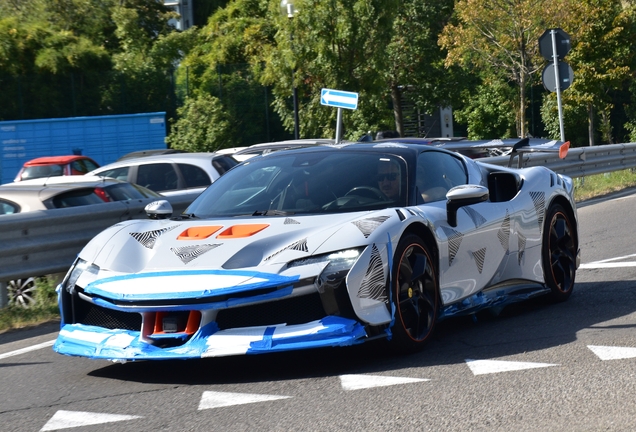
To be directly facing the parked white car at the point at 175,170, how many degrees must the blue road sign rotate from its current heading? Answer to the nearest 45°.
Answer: approximately 45° to its right

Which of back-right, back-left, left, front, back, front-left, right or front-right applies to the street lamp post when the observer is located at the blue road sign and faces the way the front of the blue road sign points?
back

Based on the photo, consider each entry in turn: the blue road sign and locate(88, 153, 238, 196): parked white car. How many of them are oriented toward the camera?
1

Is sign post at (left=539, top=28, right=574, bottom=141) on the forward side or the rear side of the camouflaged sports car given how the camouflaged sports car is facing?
on the rear side

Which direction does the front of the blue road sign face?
toward the camera

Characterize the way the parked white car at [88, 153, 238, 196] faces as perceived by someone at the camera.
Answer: facing away from the viewer and to the left of the viewer

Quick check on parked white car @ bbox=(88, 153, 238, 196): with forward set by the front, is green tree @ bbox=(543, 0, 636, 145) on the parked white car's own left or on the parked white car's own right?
on the parked white car's own right

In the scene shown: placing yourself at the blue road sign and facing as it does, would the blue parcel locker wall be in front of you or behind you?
behind

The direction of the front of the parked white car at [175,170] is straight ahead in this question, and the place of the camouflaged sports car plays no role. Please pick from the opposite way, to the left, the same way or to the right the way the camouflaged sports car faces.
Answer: to the left

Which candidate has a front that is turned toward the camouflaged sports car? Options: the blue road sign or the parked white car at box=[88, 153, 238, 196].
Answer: the blue road sign

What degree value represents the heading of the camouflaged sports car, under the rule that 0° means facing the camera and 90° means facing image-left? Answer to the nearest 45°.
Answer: approximately 45°
